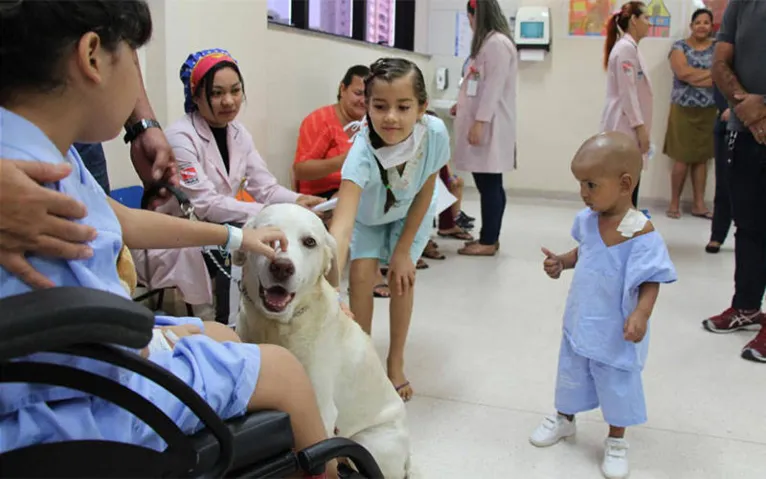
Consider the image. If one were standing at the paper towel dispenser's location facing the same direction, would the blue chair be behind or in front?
in front

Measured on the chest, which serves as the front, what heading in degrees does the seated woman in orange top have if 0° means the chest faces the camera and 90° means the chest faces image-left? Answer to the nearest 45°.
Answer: approximately 315°

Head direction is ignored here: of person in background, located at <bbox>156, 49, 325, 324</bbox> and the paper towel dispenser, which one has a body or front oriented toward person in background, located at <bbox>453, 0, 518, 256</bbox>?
the paper towel dispenser

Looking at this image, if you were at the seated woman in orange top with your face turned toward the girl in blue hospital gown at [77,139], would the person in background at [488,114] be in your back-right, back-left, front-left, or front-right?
back-left

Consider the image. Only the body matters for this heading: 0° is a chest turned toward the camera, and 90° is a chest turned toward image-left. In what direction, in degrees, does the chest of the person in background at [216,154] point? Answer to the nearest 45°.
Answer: approximately 315°
